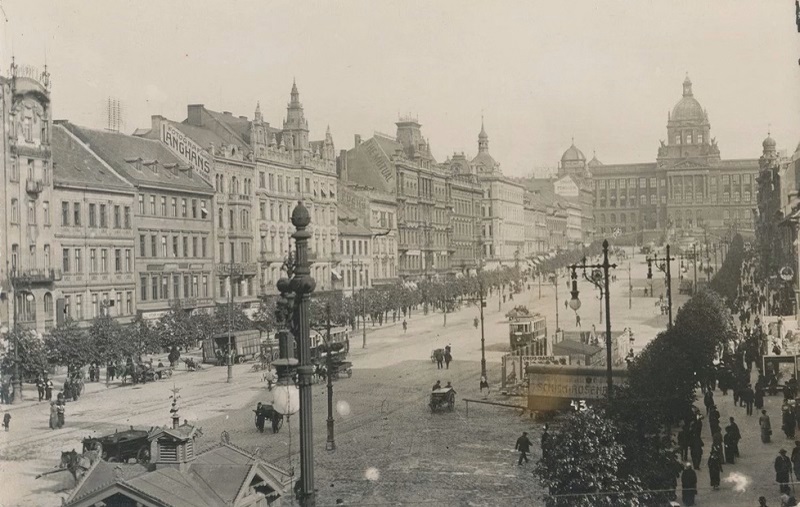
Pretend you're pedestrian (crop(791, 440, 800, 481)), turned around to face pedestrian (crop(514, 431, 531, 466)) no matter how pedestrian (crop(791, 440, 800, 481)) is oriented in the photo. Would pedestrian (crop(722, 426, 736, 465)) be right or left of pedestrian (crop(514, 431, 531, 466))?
right

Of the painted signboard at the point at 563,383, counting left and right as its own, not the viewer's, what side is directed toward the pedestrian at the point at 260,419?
right

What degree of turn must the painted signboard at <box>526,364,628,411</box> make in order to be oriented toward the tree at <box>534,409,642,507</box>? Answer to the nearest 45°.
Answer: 0° — it already faces it

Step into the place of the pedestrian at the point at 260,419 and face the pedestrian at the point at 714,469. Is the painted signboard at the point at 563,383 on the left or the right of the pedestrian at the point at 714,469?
left

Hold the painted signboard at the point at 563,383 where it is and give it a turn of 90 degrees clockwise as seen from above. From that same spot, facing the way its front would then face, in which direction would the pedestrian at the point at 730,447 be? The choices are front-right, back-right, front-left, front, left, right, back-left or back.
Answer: back-left

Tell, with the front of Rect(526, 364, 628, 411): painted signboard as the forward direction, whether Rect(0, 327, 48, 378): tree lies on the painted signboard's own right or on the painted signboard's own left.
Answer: on the painted signboard's own right

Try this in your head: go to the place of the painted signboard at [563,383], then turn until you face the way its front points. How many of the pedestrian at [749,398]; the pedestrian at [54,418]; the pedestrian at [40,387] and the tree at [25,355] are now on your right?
3

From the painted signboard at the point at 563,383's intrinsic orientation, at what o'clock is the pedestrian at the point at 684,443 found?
The pedestrian is roughly at 11 o'clock from the painted signboard.

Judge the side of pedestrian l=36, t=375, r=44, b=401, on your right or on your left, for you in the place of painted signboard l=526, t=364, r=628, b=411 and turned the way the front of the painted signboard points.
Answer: on your right

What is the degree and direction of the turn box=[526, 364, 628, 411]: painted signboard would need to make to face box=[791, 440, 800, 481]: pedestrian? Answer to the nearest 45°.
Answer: approximately 45° to its left

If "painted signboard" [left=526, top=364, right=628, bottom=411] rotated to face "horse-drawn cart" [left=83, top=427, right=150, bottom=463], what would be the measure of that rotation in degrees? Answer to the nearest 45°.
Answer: approximately 45° to its right

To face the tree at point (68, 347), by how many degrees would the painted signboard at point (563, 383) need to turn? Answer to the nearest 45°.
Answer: approximately 90° to its right

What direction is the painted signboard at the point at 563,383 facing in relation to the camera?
toward the camera

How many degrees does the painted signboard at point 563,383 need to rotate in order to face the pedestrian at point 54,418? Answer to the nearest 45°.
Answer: approximately 90° to its right

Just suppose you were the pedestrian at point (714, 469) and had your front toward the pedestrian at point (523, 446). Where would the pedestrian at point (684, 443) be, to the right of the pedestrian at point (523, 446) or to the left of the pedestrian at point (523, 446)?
right
